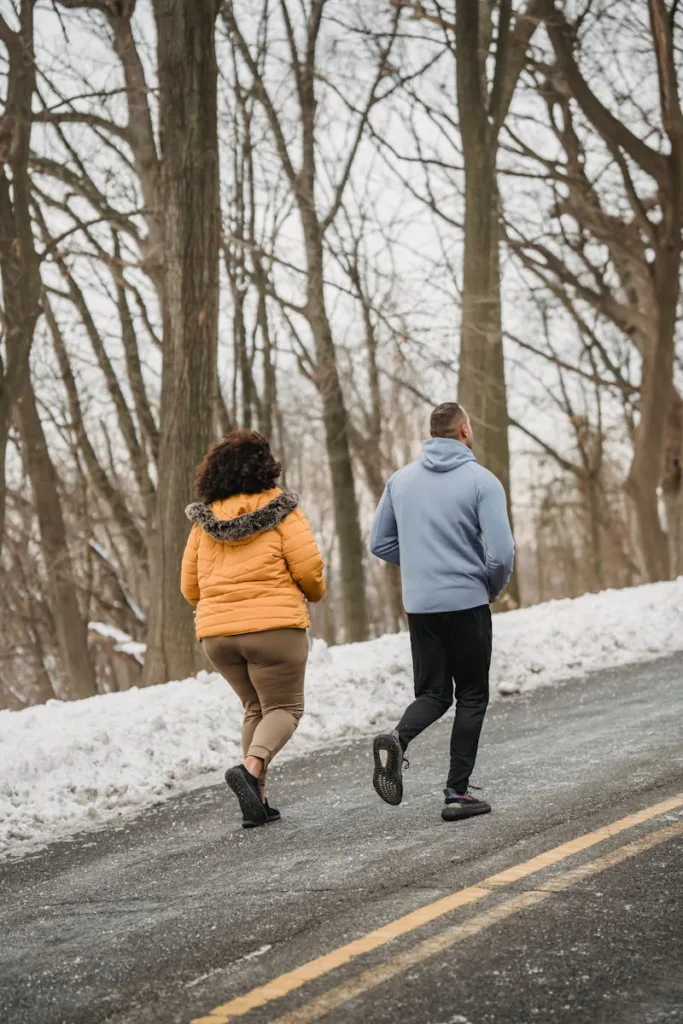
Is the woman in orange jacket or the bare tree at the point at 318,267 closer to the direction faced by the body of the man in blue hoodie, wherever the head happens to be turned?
the bare tree

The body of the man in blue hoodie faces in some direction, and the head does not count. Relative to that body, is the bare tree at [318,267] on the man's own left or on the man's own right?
on the man's own left

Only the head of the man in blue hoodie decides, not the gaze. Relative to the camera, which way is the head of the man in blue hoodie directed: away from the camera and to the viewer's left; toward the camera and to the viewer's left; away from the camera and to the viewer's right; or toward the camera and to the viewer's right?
away from the camera and to the viewer's right

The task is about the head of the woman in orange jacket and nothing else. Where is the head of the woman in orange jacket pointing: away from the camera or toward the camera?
away from the camera

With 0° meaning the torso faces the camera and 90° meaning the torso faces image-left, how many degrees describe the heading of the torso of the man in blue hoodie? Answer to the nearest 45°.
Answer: approximately 225°

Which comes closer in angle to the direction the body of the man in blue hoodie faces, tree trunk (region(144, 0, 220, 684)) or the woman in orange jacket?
the tree trunk

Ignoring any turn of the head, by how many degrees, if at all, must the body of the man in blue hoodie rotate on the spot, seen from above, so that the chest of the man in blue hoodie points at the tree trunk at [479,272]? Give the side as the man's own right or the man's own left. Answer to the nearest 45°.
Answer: approximately 45° to the man's own left

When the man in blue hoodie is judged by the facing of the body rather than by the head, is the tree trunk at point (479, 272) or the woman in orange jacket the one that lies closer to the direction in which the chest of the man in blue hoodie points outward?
the tree trunk

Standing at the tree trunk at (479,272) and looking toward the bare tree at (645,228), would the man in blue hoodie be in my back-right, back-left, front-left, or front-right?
back-right

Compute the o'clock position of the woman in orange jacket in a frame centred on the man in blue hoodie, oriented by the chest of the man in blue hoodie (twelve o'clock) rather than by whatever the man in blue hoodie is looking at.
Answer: The woman in orange jacket is roughly at 8 o'clock from the man in blue hoodie.

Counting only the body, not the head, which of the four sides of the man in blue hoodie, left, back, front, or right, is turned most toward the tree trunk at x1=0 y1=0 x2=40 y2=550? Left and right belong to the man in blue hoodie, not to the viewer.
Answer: left

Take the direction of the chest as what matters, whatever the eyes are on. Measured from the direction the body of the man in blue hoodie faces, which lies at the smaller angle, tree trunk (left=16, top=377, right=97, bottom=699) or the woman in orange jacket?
the tree trunk
